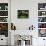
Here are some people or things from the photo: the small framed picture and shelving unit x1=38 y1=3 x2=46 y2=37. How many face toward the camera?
2

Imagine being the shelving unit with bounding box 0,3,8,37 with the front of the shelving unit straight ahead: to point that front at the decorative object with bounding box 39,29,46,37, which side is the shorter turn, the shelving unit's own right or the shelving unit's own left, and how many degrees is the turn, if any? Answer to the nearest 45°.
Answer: approximately 90° to the shelving unit's own left

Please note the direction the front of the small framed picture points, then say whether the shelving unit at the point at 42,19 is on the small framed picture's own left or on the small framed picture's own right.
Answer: on the small framed picture's own left

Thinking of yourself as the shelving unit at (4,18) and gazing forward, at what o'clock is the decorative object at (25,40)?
The decorative object is roughly at 10 o'clock from the shelving unit.

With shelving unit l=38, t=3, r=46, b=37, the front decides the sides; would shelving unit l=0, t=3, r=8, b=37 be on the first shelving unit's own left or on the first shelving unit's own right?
on the first shelving unit's own right

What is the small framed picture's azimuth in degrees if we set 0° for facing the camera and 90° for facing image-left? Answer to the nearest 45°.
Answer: approximately 0°

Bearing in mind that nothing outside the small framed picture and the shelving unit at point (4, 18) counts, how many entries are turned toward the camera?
2

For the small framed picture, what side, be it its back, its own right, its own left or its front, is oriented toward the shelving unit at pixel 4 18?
right
